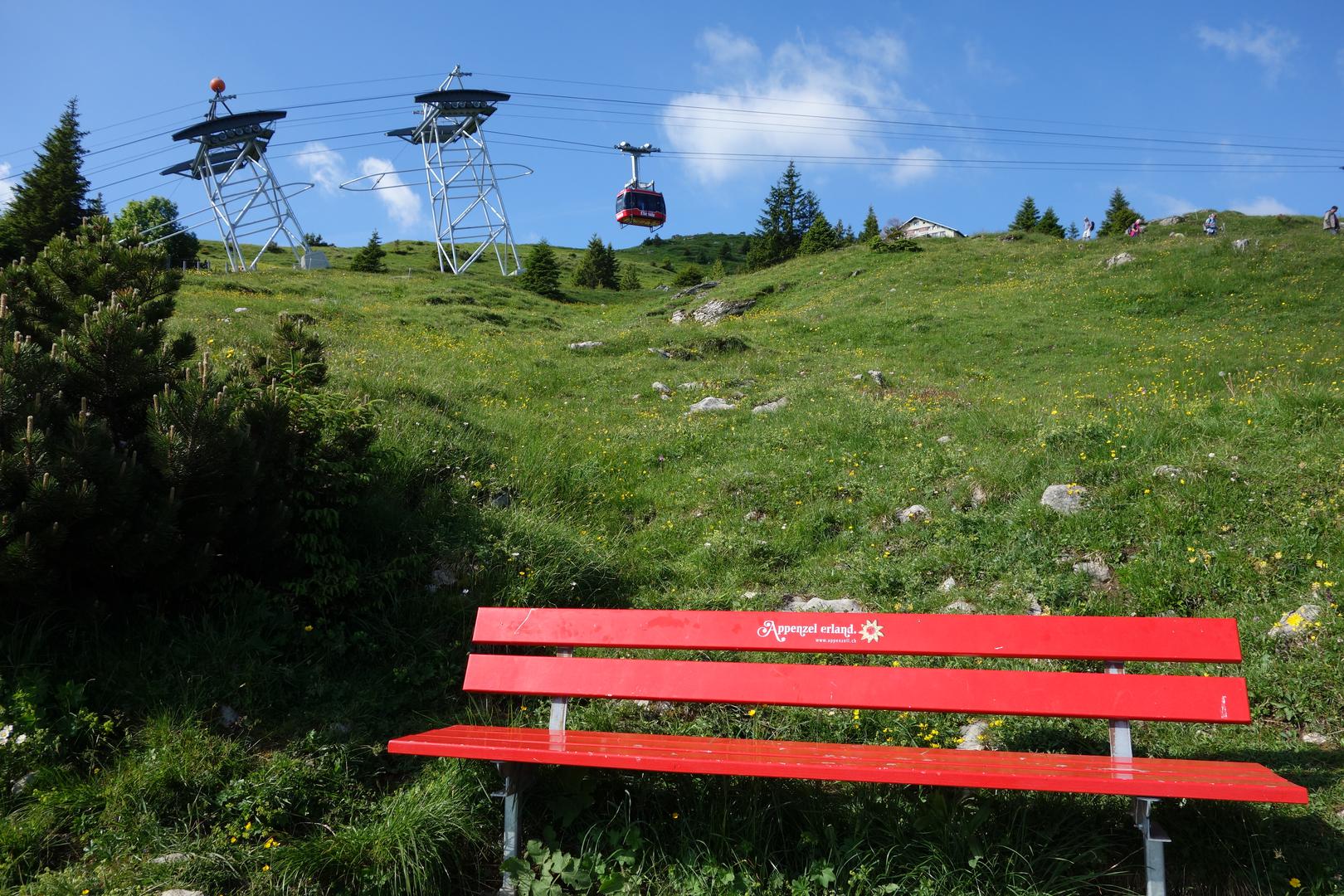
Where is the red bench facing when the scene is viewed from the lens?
facing the viewer

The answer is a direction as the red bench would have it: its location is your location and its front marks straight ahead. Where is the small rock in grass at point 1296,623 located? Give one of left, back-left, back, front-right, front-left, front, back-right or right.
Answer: back-left

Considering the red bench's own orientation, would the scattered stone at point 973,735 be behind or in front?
behind

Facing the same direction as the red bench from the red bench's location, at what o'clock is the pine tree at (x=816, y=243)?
The pine tree is roughly at 6 o'clock from the red bench.

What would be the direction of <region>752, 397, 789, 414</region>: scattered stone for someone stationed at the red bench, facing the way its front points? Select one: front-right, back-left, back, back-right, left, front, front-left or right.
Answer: back

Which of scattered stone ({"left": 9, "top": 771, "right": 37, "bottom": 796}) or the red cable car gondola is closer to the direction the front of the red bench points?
the scattered stone

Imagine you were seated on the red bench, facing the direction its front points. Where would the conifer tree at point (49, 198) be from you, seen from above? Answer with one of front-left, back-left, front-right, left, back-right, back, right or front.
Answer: back-right

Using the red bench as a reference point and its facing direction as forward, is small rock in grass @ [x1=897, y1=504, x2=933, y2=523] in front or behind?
behind

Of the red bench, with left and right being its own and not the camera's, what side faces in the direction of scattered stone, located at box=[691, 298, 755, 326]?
back

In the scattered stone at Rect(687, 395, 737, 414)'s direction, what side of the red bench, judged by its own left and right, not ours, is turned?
back
